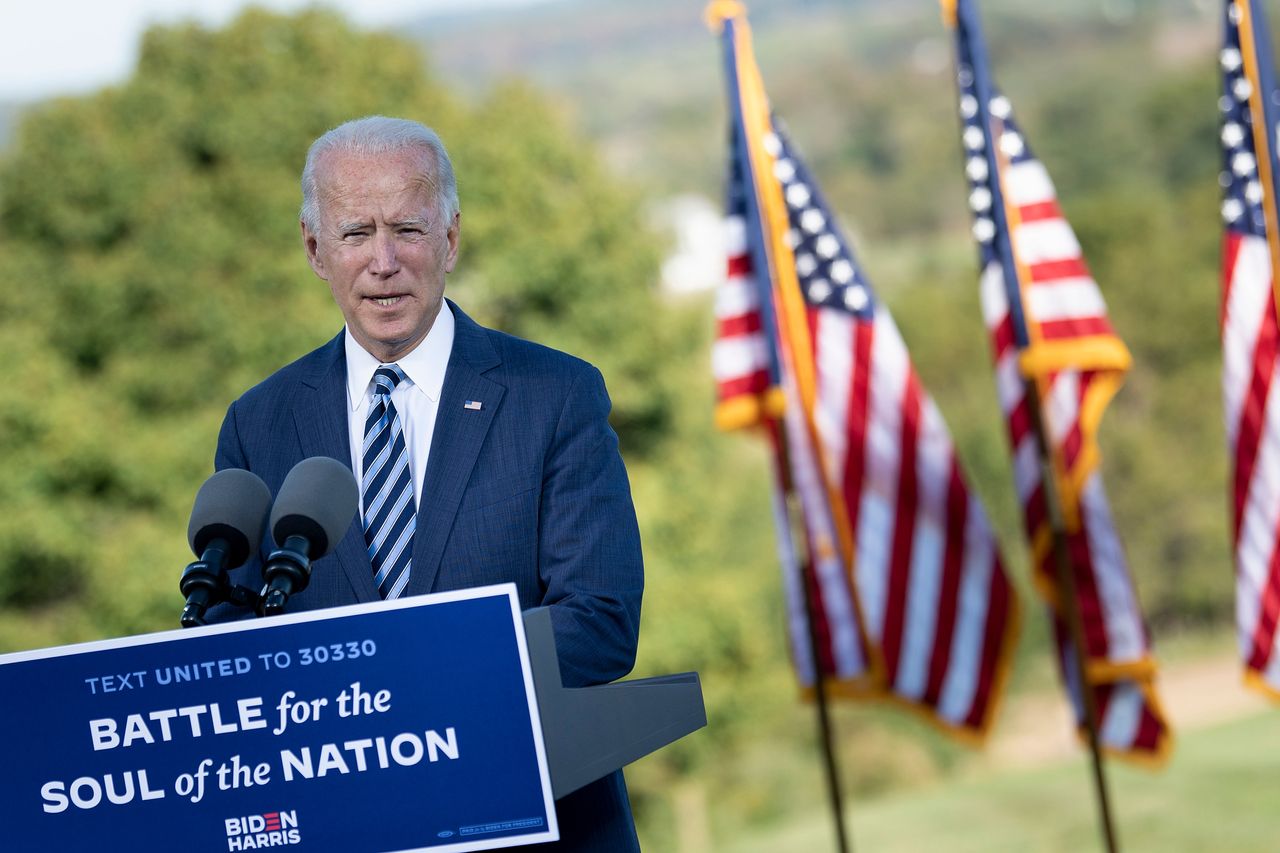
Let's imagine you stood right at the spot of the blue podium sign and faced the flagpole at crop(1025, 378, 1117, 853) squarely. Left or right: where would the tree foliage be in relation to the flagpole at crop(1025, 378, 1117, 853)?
left

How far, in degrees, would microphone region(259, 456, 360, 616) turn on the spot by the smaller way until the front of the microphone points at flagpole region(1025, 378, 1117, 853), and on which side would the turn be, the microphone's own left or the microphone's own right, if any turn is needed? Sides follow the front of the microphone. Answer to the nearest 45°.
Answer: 0° — it already faces it

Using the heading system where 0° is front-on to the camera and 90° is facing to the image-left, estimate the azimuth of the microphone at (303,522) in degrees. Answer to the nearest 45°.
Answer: approximately 225°

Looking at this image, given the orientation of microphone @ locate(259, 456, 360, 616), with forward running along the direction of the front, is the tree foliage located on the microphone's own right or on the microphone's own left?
on the microphone's own left

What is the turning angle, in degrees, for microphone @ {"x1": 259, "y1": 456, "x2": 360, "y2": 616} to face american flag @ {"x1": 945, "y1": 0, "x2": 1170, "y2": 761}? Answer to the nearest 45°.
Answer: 0° — it already faces it
